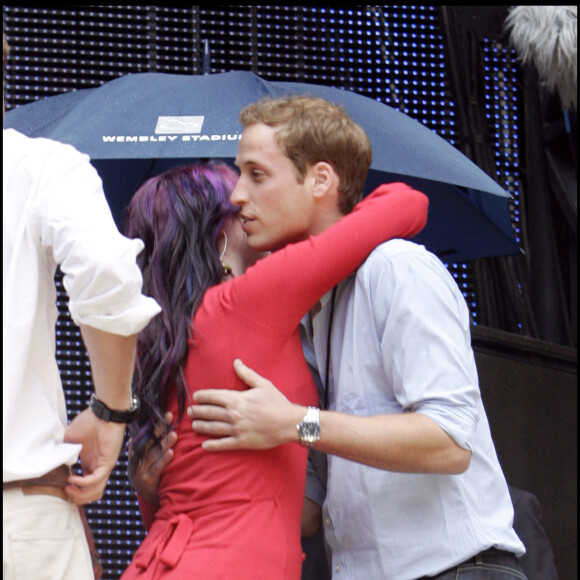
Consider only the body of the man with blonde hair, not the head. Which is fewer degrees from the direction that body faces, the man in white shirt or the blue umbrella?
the man in white shirt

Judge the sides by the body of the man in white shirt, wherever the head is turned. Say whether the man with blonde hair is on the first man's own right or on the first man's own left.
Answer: on the first man's own right

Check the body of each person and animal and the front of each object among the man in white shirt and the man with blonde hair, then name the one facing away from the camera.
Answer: the man in white shirt

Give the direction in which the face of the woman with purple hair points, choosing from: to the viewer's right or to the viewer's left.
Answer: to the viewer's right

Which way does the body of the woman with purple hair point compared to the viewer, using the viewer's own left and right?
facing away from the viewer and to the right of the viewer

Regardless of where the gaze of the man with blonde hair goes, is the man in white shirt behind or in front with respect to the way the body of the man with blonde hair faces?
in front

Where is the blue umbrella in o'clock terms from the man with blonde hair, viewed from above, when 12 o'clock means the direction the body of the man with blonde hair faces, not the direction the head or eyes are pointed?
The blue umbrella is roughly at 2 o'clock from the man with blonde hair.

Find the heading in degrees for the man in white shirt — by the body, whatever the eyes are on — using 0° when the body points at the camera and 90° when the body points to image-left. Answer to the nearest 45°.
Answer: approximately 180°

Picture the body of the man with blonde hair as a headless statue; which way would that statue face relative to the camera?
to the viewer's left
